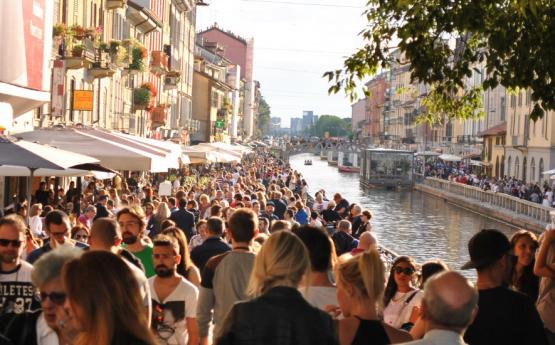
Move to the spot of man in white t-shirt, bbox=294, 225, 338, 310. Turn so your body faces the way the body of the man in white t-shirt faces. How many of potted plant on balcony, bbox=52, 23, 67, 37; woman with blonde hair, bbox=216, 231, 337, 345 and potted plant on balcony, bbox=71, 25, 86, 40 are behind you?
1

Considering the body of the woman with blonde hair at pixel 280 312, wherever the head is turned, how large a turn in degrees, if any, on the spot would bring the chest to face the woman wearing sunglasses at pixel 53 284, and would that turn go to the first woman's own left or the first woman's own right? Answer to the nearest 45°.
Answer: approximately 90° to the first woman's own left

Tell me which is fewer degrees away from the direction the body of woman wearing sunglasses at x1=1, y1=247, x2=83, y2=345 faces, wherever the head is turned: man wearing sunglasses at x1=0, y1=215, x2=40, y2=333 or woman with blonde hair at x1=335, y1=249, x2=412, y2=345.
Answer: the woman with blonde hair

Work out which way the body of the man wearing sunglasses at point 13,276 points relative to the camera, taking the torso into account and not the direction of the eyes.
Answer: toward the camera

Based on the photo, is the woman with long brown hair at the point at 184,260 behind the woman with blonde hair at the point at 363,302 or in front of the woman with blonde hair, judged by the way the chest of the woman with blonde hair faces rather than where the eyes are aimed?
in front

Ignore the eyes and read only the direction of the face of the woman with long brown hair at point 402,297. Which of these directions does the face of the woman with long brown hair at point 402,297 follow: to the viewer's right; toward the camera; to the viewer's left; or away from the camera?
toward the camera

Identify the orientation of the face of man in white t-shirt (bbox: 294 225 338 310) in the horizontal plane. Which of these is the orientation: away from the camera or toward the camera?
away from the camera

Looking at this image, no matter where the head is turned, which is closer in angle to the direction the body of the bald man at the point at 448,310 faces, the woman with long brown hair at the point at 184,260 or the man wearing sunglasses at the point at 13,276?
the woman with long brown hair

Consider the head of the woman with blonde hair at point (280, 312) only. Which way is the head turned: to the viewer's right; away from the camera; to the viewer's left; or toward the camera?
away from the camera

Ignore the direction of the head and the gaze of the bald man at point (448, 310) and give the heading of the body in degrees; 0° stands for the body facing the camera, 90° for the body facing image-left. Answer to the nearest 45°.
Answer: approximately 180°

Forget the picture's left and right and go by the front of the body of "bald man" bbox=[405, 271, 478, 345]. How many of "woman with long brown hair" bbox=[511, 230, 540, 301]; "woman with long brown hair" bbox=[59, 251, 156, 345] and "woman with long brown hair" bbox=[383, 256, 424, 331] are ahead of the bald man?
2

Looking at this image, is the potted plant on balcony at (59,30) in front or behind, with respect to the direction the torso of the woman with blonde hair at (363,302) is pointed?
in front

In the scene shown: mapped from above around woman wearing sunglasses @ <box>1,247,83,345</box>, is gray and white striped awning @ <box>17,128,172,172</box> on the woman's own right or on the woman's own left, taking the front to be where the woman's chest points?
on the woman's own left

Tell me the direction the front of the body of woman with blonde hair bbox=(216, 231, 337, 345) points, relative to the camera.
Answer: away from the camera

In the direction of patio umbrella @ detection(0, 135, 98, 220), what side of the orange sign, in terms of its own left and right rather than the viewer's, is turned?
front
